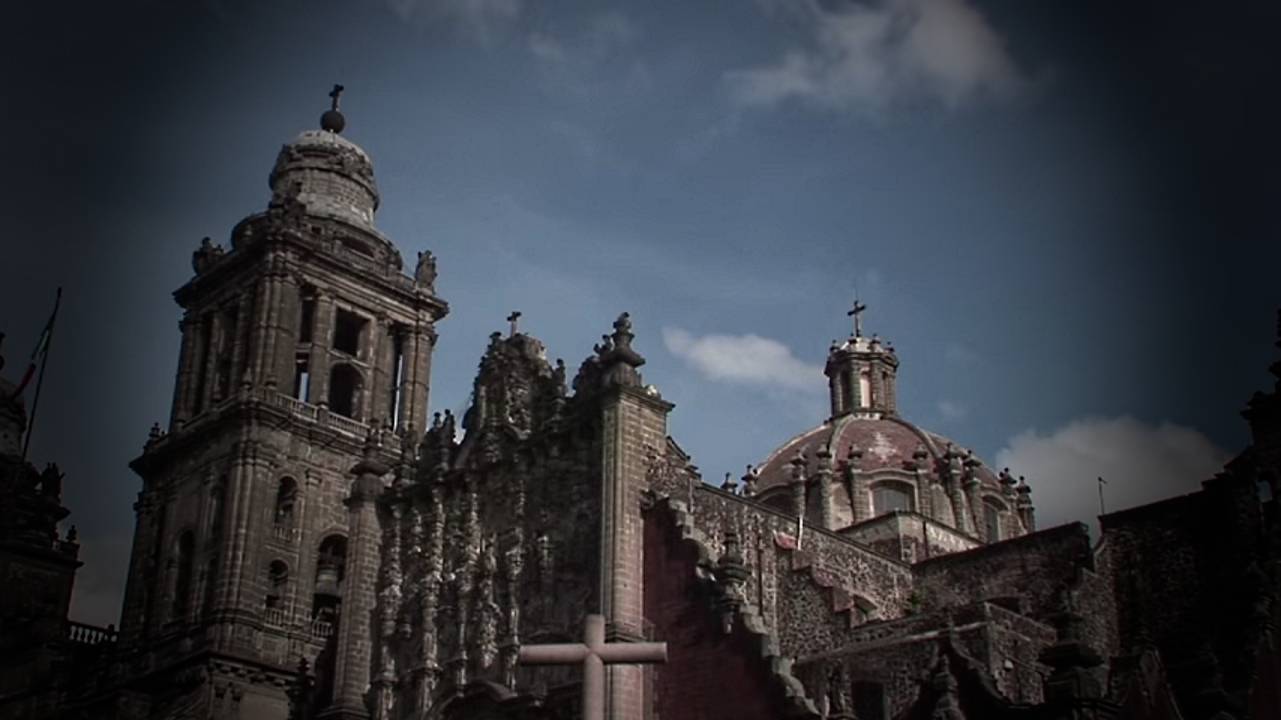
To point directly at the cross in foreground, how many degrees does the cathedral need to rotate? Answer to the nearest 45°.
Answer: approximately 45° to its left

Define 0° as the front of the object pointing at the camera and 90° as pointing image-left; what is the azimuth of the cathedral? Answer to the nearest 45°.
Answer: approximately 45°
